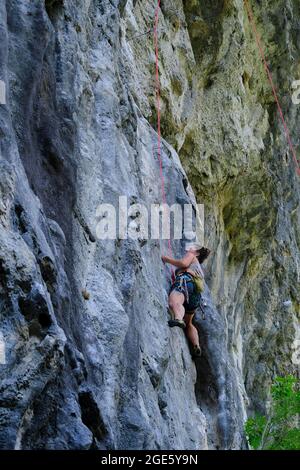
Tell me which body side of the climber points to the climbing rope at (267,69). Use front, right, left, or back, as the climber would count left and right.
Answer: right

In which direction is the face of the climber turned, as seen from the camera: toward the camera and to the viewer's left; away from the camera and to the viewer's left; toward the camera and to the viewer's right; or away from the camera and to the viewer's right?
away from the camera and to the viewer's left

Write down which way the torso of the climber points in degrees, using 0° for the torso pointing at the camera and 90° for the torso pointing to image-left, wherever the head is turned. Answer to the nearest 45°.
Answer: approximately 90°
